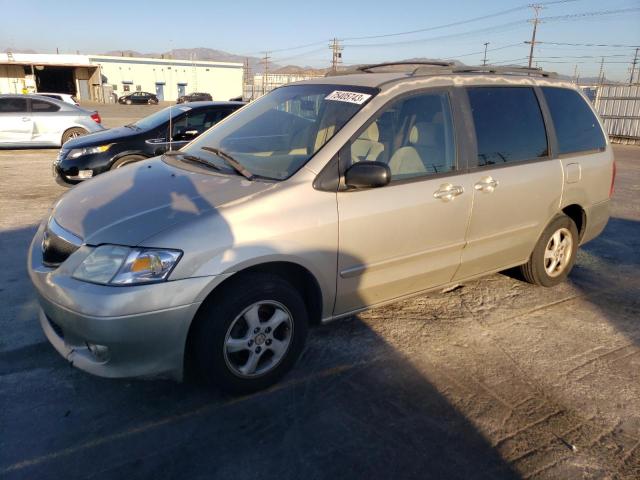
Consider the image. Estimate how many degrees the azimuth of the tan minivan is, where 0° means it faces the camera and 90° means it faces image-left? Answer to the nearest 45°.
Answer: approximately 45°

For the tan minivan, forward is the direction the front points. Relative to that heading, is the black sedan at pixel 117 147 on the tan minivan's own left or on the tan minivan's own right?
on the tan minivan's own right

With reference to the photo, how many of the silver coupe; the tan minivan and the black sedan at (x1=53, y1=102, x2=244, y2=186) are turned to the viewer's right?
0

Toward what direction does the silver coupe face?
to the viewer's left

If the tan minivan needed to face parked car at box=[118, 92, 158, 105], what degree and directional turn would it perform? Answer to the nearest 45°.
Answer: approximately 135° to its right

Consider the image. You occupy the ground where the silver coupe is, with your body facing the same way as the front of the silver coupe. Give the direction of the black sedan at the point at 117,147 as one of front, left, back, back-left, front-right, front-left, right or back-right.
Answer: left

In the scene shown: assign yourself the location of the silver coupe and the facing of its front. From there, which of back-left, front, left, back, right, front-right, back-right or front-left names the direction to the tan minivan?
left

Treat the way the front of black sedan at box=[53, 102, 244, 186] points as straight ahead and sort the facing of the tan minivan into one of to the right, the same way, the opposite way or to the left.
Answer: the same way

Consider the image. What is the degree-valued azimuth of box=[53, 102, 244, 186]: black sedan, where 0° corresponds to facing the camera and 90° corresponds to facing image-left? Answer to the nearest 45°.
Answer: approximately 45°

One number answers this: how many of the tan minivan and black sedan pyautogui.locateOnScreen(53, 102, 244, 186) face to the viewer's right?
0

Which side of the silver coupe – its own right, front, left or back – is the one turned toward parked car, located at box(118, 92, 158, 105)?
right

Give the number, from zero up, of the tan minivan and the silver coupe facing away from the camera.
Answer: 0
